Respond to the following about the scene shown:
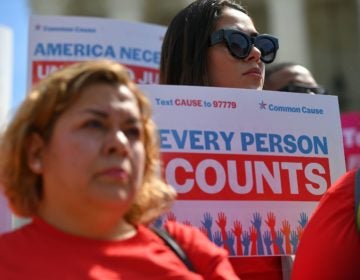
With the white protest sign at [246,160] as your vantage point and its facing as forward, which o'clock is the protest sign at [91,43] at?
The protest sign is roughly at 5 o'clock from the white protest sign.

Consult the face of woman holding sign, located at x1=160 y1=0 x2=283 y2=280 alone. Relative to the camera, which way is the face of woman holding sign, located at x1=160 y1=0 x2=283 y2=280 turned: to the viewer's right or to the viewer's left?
to the viewer's right

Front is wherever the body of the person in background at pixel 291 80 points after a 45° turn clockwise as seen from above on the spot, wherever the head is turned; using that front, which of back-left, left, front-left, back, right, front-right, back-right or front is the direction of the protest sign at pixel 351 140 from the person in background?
back

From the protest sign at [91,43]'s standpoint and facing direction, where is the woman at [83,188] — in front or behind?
in front

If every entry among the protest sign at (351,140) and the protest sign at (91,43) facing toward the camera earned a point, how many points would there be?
2

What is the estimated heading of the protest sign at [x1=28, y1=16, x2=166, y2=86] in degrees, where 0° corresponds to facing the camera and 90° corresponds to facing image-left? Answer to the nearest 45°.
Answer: approximately 0°

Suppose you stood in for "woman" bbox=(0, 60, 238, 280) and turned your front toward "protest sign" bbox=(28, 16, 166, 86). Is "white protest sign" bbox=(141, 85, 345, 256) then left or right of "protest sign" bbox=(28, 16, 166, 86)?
right

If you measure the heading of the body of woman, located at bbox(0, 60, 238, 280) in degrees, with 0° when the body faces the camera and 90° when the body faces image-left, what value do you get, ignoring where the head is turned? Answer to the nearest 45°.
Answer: approximately 315°

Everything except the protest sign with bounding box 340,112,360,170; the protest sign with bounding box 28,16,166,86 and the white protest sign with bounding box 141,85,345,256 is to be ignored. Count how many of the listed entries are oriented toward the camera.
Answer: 3

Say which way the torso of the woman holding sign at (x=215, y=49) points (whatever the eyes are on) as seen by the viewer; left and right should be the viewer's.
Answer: facing the viewer and to the right of the viewer
